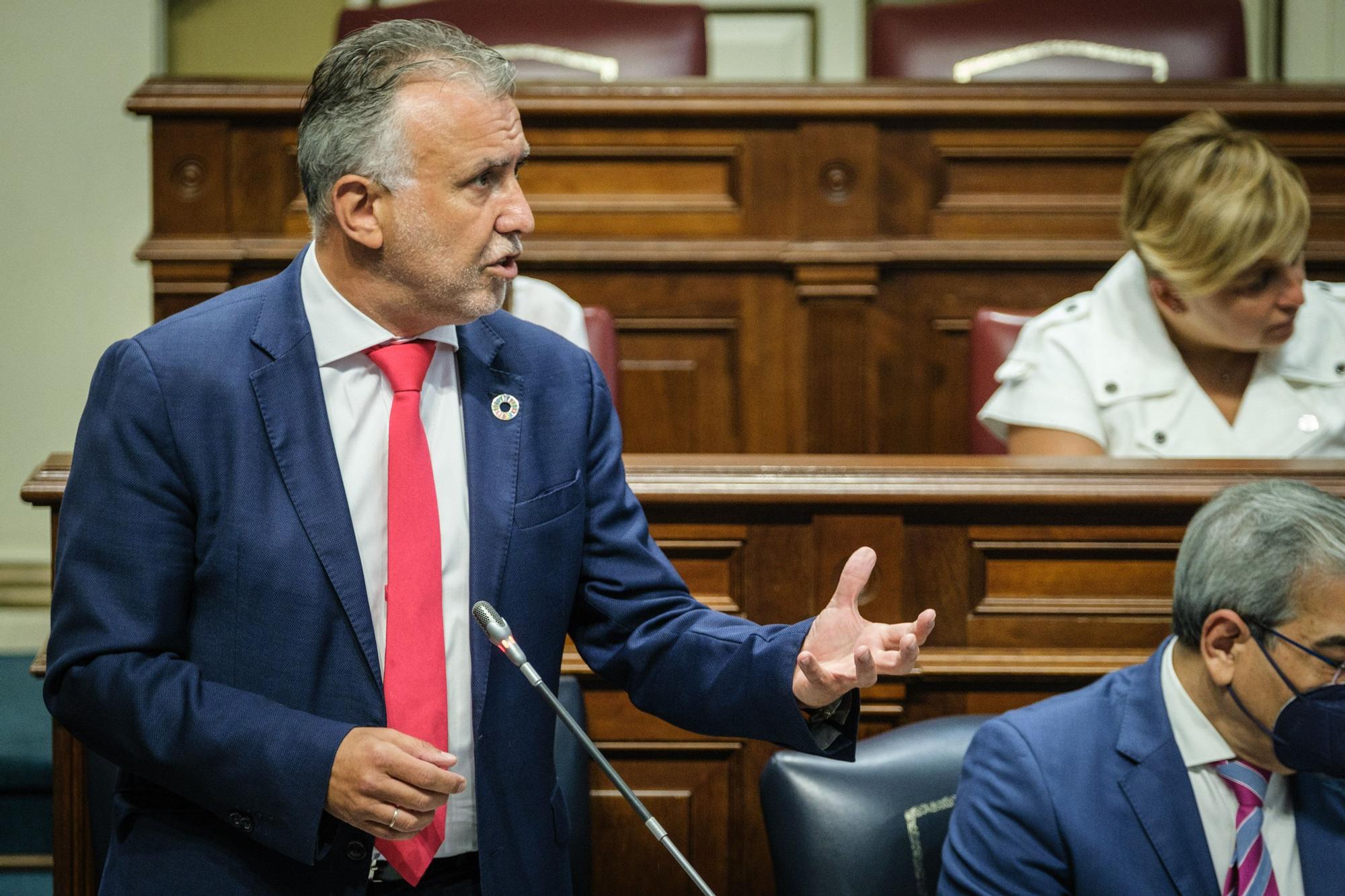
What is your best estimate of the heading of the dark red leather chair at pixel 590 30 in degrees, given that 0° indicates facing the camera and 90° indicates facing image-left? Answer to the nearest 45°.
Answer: approximately 0°

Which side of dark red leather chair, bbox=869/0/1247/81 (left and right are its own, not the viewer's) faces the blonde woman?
front

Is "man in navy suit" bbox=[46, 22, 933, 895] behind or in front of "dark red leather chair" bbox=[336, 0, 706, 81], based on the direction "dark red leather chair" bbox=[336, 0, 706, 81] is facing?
in front

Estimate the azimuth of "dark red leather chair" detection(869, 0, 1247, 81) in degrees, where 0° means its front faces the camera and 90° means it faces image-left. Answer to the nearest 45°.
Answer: approximately 0°

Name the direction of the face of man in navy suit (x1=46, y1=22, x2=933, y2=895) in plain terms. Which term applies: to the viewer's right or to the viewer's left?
to the viewer's right

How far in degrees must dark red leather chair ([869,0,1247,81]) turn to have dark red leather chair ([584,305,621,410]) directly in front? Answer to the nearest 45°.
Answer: approximately 45° to its right

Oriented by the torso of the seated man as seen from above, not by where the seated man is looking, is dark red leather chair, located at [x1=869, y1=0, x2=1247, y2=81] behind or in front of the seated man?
behind

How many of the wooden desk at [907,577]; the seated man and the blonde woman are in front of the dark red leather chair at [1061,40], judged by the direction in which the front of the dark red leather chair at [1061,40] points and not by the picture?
3
